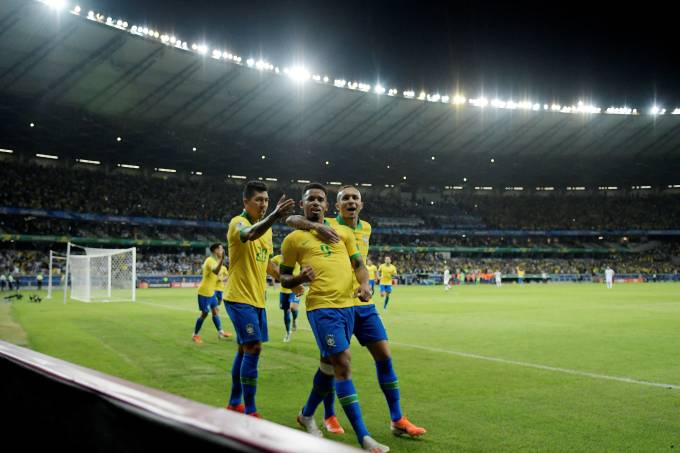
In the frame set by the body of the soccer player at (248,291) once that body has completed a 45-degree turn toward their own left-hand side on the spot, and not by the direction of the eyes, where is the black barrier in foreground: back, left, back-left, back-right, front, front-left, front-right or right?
right

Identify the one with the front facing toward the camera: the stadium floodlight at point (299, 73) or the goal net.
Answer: the stadium floodlight

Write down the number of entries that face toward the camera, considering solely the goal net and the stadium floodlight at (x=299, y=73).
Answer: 1

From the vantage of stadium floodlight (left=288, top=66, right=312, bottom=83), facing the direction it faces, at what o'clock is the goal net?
The goal net is roughly at 1 o'clock from the stadium floodlight.

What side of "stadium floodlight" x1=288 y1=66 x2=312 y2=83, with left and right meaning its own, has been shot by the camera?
front

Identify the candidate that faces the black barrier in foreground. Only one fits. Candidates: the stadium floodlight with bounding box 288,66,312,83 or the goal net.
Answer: the stadium floodlight

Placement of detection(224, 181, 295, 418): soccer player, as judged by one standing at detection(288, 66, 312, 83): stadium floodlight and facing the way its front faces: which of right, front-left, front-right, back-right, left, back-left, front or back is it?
front

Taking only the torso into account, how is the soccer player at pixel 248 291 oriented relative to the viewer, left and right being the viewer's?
facing the viewer and to the right of the viewer

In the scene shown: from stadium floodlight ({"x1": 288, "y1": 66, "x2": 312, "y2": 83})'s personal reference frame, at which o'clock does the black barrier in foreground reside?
The black barrier in foreground is roughly at 12 o'clock from the stadium floodlight.

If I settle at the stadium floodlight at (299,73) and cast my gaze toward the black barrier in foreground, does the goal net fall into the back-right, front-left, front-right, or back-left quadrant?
front-right

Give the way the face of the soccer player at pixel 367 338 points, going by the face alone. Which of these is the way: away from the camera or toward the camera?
toward the camera

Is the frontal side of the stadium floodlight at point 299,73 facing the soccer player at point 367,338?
yes

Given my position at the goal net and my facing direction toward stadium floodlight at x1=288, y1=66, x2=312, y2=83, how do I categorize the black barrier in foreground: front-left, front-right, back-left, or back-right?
back-right

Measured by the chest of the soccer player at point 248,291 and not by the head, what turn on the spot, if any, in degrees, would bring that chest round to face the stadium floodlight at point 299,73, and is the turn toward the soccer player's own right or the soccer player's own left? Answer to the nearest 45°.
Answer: approximately 135° to the soccer player's own left

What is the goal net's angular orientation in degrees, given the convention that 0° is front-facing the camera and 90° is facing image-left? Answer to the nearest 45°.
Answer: approximately 225°
